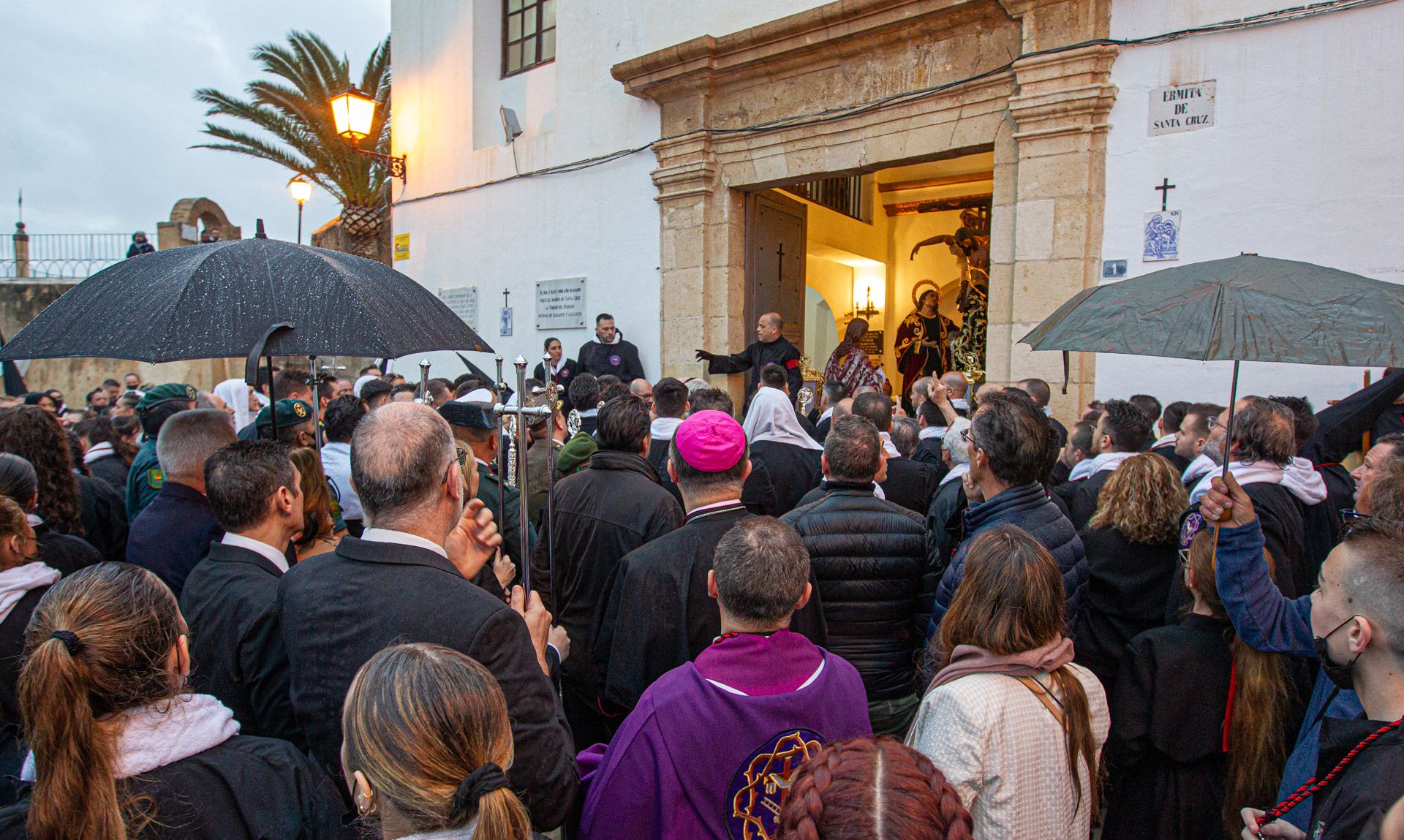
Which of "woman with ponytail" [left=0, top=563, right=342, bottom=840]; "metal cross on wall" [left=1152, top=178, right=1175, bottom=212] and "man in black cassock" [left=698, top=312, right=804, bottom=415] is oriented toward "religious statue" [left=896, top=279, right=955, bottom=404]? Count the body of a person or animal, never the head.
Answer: the woman with ponytail

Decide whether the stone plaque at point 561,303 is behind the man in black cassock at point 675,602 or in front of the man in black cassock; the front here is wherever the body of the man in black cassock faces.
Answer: in front

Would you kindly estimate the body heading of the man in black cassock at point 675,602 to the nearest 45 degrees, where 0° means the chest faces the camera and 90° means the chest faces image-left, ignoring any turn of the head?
approximately 180°

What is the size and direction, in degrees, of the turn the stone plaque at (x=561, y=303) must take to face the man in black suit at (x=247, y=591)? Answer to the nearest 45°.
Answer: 0° — it already faces them

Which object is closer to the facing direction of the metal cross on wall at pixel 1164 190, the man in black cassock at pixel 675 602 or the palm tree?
the man in black cassock

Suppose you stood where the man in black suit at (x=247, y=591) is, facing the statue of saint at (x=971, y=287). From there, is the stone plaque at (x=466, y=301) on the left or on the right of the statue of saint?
left

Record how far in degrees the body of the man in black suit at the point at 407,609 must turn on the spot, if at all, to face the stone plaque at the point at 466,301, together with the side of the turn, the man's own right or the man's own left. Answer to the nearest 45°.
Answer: approximately 45° to the man's own left

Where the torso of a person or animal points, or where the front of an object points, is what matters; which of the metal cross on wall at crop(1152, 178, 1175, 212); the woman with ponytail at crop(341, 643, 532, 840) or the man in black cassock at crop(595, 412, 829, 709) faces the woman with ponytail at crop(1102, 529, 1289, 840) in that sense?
the metal cross on wall

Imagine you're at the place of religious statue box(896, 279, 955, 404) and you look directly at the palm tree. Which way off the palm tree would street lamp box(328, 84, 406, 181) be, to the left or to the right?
left

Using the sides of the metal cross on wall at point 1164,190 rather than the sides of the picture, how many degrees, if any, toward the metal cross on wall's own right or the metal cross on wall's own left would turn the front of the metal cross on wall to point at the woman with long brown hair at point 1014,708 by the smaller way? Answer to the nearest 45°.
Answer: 0° — it already faces them

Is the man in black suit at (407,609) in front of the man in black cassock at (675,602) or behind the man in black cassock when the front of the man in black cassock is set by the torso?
behind

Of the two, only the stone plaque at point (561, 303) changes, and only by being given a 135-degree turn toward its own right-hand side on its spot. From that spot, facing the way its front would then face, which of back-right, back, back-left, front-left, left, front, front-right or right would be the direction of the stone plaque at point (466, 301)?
front
